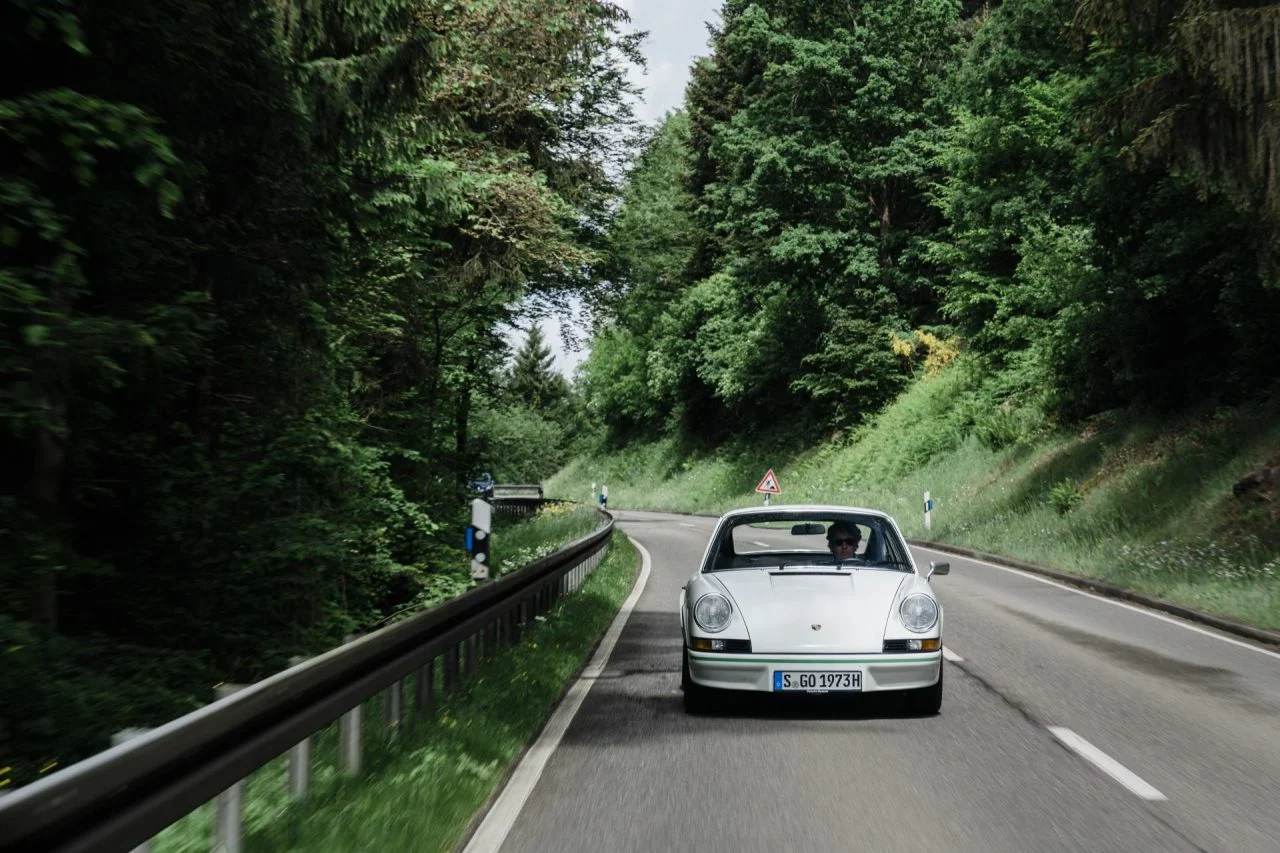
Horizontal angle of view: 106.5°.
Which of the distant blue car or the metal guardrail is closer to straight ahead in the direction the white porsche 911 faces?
the metal guardrail

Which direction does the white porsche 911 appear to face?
toward the camera

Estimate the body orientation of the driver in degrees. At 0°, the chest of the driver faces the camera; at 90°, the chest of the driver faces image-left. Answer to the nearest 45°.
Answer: approximately 0°
